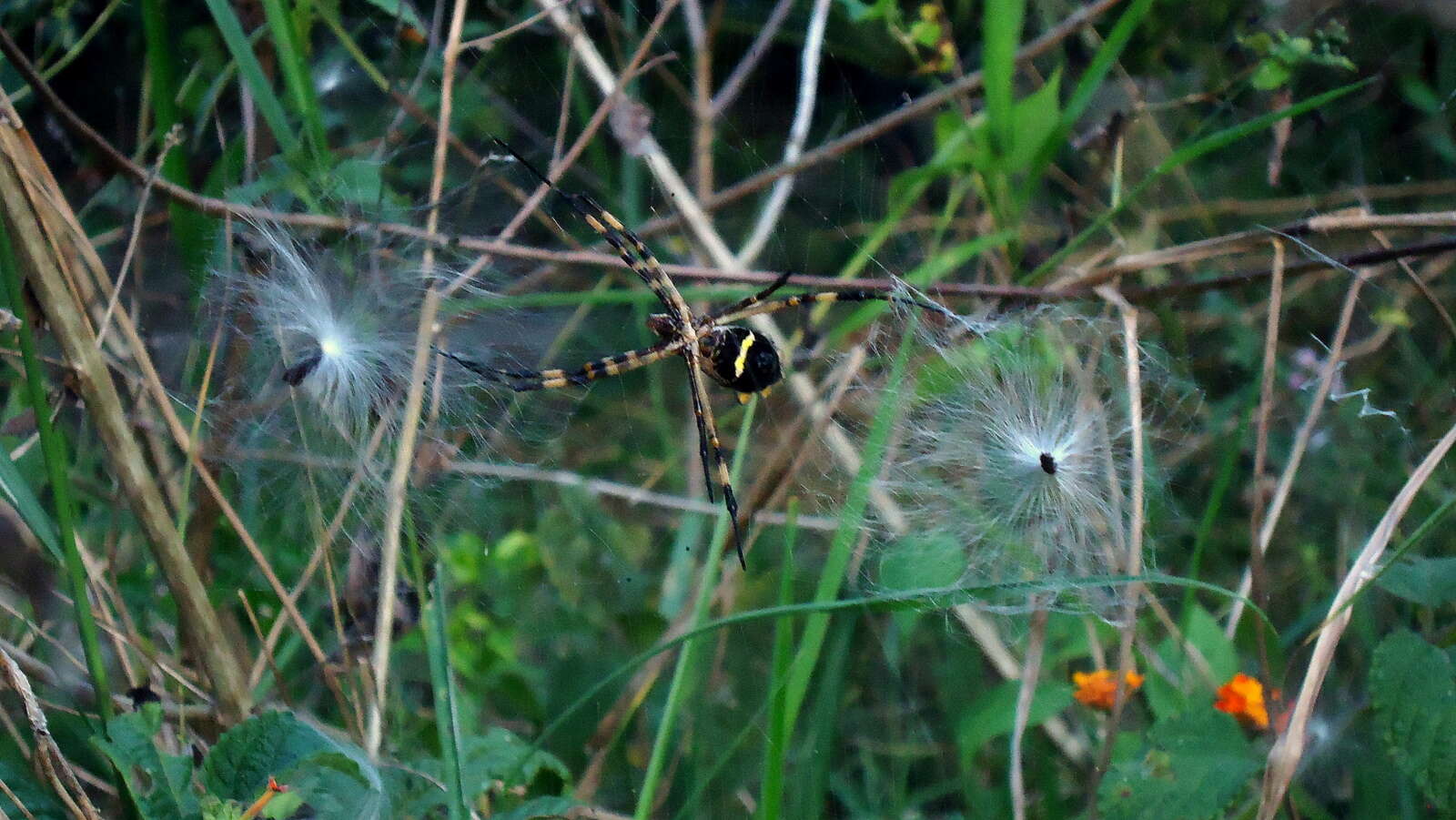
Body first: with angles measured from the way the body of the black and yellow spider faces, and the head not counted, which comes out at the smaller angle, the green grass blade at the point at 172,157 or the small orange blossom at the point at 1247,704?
the green grass blade

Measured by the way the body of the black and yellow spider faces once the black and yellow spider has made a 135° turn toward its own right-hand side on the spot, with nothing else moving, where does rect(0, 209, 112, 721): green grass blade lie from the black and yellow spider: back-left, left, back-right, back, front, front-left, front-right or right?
back

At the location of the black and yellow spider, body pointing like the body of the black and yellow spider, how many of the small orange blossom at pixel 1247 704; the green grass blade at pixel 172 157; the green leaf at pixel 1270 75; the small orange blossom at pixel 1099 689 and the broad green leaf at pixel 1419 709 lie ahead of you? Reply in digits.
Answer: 1

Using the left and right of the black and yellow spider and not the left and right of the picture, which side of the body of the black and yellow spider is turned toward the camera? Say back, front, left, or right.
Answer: left
